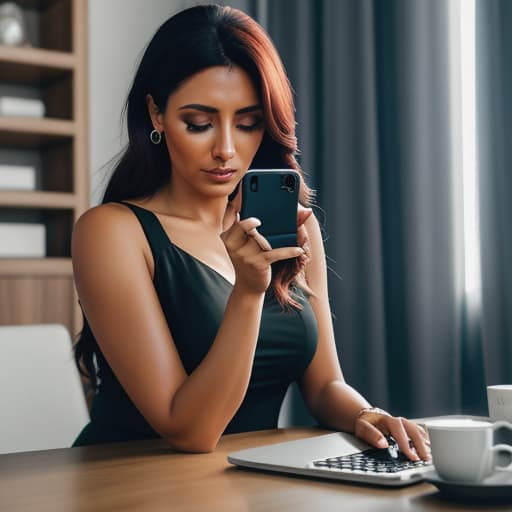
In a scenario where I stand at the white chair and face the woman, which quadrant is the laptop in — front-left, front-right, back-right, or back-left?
front-right

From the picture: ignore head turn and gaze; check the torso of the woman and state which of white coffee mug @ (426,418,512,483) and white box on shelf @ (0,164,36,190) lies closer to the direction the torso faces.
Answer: the white coffee mug

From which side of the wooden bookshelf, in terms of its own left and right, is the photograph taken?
front

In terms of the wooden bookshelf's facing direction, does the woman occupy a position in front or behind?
in front

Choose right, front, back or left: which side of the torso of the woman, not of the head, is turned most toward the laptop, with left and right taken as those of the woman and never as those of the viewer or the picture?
front

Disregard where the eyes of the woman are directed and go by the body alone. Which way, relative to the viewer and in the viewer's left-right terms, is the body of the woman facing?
facing the viewer and to the right of the viewer
